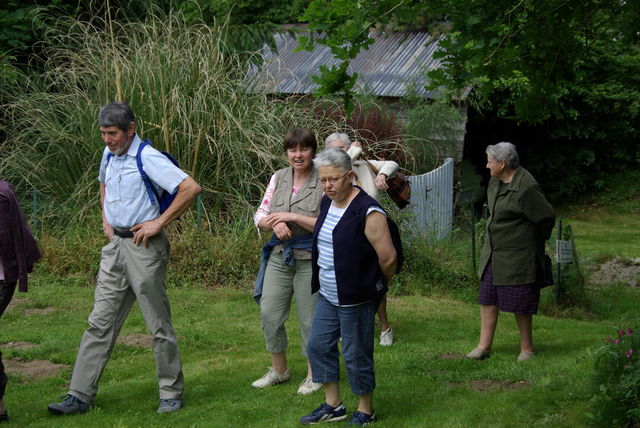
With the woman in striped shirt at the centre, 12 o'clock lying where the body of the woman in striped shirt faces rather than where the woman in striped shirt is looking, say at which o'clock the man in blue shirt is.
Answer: The man in blue shirt is roughly at 2 o'clock from the woman in striped shirt.

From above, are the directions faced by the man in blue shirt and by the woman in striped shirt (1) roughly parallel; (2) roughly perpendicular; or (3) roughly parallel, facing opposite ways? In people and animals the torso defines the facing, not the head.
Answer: roughly parallel

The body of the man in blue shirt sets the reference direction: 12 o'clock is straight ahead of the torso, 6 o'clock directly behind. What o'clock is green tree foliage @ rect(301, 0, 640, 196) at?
The green tree foliage is roughly at 8 o'clock from the man in blue shirt.

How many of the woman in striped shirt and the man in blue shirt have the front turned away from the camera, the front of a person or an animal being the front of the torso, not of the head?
0

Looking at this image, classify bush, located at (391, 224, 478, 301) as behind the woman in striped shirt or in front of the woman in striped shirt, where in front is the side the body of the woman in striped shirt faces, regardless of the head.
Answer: behind

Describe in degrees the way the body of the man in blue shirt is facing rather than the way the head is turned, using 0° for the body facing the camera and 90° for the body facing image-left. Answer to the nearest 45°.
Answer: approximately 45°

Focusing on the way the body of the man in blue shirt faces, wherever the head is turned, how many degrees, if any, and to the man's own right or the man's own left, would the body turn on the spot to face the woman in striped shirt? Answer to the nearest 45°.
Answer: approximately 90° to the man's own left

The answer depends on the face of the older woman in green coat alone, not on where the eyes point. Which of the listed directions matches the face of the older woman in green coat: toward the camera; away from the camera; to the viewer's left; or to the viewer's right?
to the viewer's left

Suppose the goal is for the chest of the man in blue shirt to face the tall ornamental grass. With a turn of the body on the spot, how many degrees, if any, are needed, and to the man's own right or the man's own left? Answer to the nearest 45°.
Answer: approximately 135° to the man's own right

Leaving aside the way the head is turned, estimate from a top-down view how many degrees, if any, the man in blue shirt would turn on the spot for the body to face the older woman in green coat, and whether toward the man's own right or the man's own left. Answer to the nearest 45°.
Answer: approximately 135° to the man's own left

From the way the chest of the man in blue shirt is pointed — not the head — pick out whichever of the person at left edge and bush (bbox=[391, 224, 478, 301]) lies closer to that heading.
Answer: the person at left edge

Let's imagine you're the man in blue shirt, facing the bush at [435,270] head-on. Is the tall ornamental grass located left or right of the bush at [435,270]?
left
